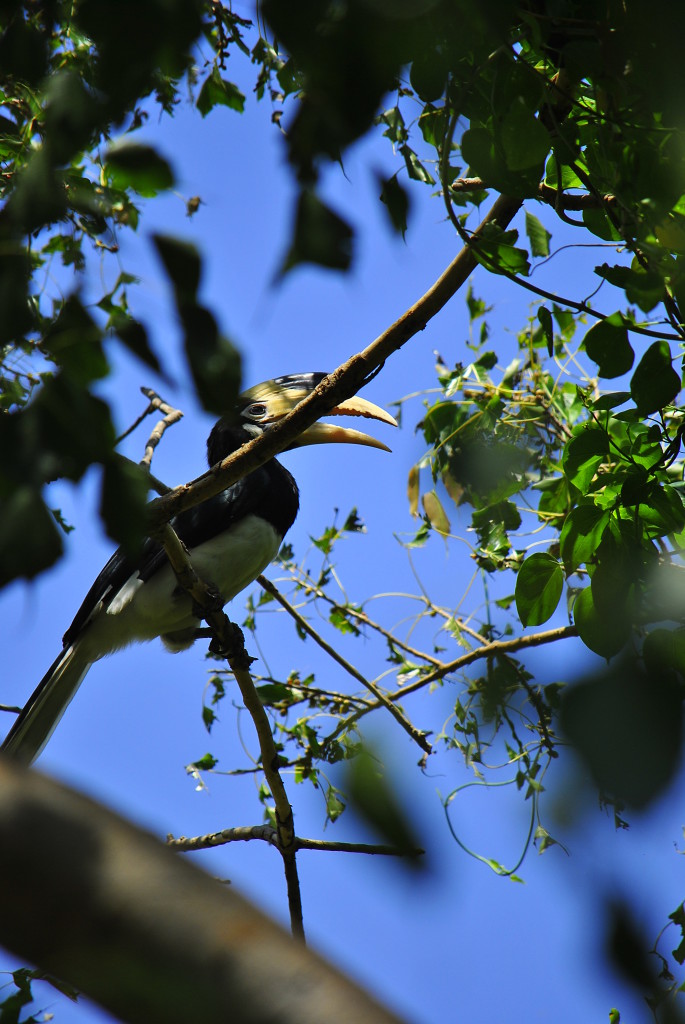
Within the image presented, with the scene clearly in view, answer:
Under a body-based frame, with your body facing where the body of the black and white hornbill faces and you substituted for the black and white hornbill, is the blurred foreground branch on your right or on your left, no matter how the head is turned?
on your right

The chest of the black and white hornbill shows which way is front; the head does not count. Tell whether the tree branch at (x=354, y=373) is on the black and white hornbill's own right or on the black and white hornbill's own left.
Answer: on the black and white hornbill's own right

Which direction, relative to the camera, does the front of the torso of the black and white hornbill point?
to the viewer's right
